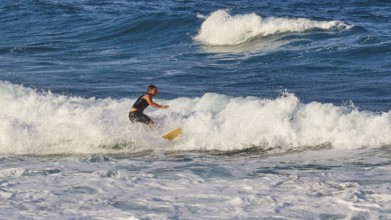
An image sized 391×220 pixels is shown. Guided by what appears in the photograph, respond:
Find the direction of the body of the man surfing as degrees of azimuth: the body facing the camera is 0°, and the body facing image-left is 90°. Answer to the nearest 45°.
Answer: approximately 270°
